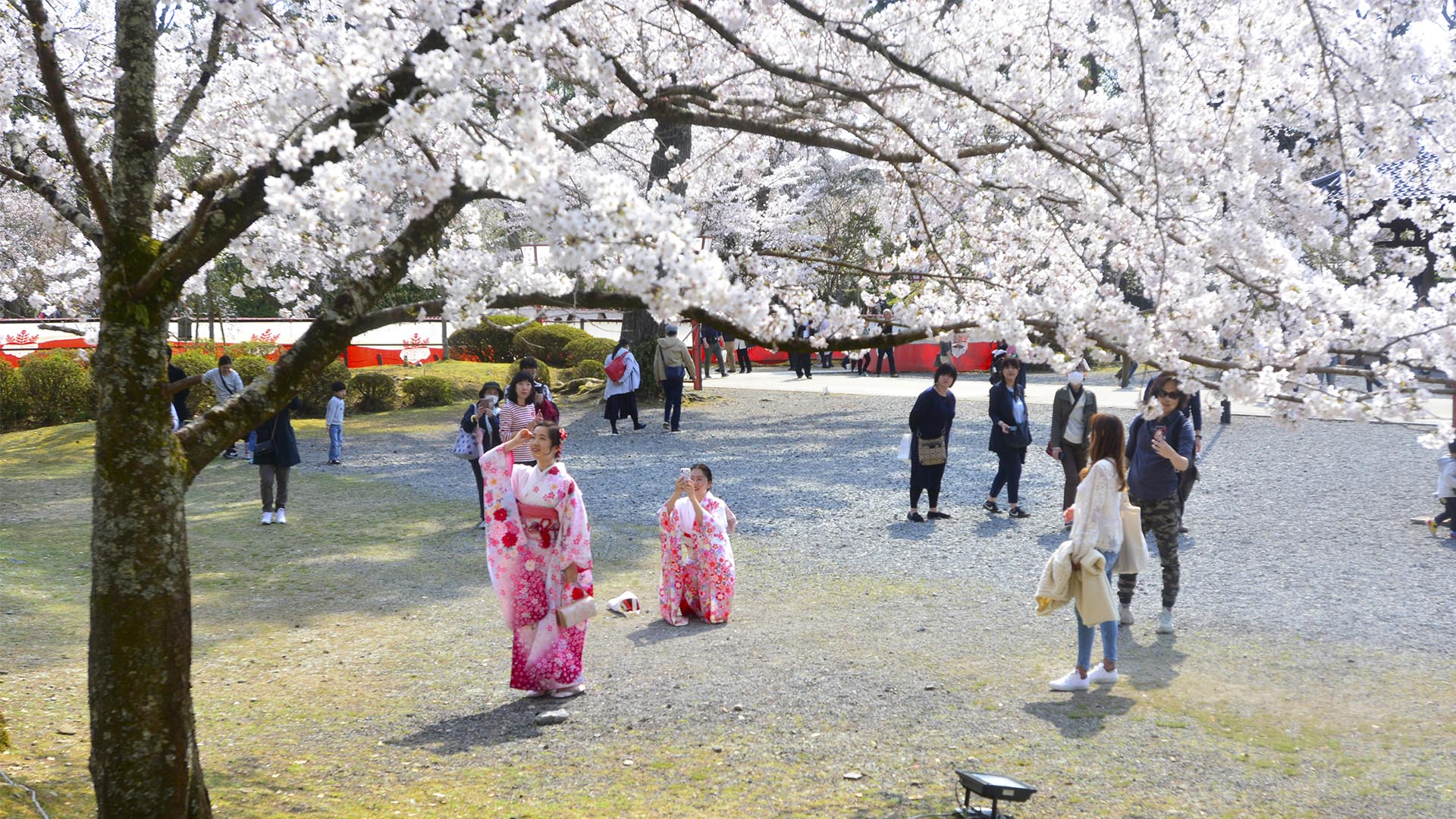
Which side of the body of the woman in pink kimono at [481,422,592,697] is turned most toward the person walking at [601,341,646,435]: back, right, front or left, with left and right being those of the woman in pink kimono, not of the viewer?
back

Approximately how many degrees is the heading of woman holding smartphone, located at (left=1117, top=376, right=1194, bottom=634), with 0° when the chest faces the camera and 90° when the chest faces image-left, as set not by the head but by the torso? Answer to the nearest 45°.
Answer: approximately 0°

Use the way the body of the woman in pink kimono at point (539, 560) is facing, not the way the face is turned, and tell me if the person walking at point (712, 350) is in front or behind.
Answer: behind

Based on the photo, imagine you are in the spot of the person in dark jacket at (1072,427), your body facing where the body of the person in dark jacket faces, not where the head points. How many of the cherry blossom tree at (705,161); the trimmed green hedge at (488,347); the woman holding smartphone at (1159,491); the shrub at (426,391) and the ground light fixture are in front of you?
3

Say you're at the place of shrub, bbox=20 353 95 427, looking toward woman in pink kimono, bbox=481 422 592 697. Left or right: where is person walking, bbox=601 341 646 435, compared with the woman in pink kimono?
left

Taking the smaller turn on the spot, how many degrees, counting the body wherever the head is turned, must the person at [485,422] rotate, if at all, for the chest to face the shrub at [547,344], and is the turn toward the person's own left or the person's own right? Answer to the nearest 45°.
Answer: approximately 180°

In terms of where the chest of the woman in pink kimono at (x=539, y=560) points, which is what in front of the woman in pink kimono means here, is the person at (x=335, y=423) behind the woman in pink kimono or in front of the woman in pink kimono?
behind

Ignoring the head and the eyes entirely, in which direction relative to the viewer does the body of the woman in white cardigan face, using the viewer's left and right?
facing to the left of the viewer

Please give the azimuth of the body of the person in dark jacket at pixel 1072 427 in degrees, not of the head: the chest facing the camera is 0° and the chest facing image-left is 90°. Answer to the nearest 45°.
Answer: approximately 0°
